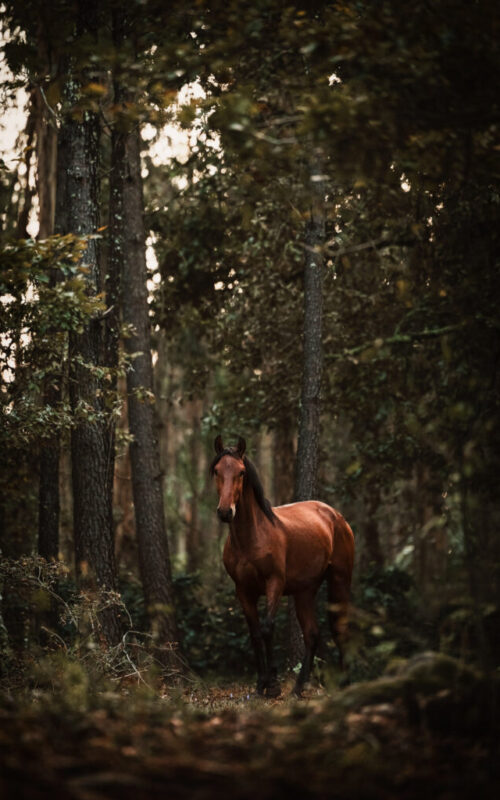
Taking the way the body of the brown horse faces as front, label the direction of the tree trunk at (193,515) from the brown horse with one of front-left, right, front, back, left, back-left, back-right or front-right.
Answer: back-right

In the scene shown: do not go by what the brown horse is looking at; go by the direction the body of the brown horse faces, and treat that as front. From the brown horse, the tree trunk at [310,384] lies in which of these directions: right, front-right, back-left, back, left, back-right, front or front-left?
back-right

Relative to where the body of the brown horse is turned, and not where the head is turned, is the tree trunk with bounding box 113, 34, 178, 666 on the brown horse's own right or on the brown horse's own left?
on the brown horse's own right

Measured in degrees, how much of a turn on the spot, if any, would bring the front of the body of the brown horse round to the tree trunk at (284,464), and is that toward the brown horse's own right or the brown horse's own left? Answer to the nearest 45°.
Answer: approximately 135° to the brown horse's own right

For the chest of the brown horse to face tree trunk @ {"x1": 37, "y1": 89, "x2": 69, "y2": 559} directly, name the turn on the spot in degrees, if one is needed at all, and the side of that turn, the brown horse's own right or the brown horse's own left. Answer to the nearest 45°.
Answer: approximately 90° to the brown horse's own right

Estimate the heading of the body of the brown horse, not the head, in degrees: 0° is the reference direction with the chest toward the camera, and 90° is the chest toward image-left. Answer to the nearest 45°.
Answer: approximately 45°
